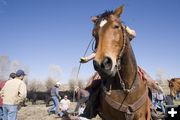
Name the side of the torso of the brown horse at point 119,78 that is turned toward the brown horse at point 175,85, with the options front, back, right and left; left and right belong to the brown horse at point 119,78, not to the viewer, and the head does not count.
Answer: back

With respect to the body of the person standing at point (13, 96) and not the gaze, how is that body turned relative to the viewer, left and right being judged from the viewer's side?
facing away from the viewer and to the right of the viewer

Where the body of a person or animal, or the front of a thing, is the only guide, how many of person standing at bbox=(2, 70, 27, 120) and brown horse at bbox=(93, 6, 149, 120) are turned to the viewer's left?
0

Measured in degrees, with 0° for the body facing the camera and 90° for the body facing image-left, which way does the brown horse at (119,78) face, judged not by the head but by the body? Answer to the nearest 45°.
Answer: approximately 0°

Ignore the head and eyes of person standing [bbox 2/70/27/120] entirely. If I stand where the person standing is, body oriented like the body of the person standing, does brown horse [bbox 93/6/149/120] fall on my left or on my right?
on my right
